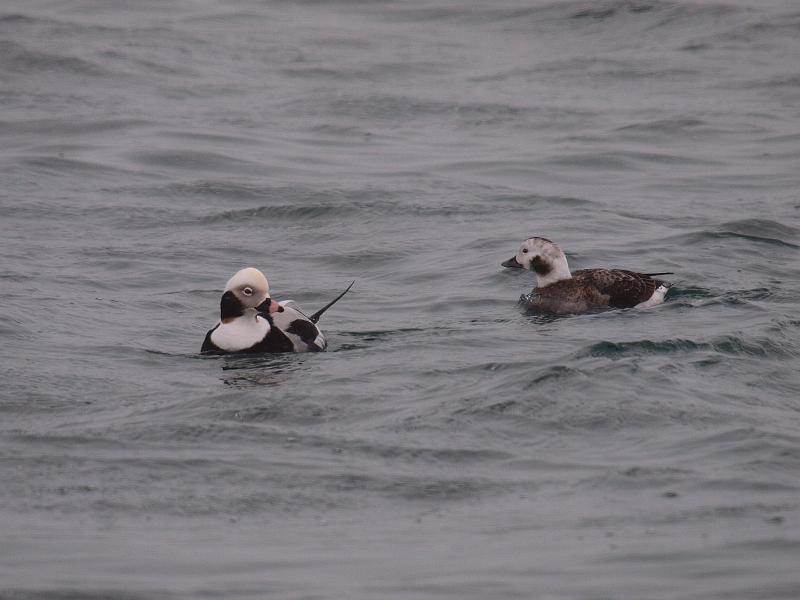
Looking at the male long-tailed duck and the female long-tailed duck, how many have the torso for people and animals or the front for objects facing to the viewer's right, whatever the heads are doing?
0

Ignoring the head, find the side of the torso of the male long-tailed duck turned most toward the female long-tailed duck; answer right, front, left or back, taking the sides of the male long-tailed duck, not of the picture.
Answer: back

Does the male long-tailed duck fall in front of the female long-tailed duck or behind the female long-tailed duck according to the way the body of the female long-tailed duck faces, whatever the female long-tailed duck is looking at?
in front

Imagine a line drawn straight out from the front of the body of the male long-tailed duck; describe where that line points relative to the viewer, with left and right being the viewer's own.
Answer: facing the viewer and to the left of the viewer

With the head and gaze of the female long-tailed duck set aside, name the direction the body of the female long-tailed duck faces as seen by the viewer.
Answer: to the viewer's left
